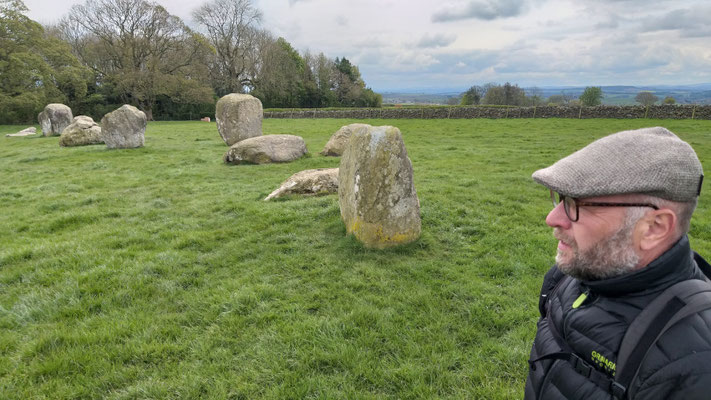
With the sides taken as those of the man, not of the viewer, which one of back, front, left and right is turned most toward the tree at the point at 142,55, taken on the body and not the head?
right

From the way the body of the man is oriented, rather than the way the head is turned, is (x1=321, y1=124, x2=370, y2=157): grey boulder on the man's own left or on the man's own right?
on the man's own right

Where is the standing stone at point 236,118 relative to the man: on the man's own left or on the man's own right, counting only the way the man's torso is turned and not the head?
on the man's own right

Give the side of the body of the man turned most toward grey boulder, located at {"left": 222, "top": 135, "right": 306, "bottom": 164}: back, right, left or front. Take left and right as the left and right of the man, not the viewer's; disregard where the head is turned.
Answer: right

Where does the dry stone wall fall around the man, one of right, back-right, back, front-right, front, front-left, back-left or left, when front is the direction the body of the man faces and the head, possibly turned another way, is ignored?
back-right

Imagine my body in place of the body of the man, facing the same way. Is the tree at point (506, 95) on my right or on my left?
on my right

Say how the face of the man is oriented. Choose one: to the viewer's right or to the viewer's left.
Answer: to the viewer's left

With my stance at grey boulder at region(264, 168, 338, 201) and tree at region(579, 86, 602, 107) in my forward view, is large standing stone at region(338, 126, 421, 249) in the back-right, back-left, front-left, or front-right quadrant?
back-right

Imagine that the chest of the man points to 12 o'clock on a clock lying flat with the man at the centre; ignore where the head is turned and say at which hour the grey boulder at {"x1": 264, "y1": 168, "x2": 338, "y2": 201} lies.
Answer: The grey boulder is roughly at 3 o'clock from the man.
